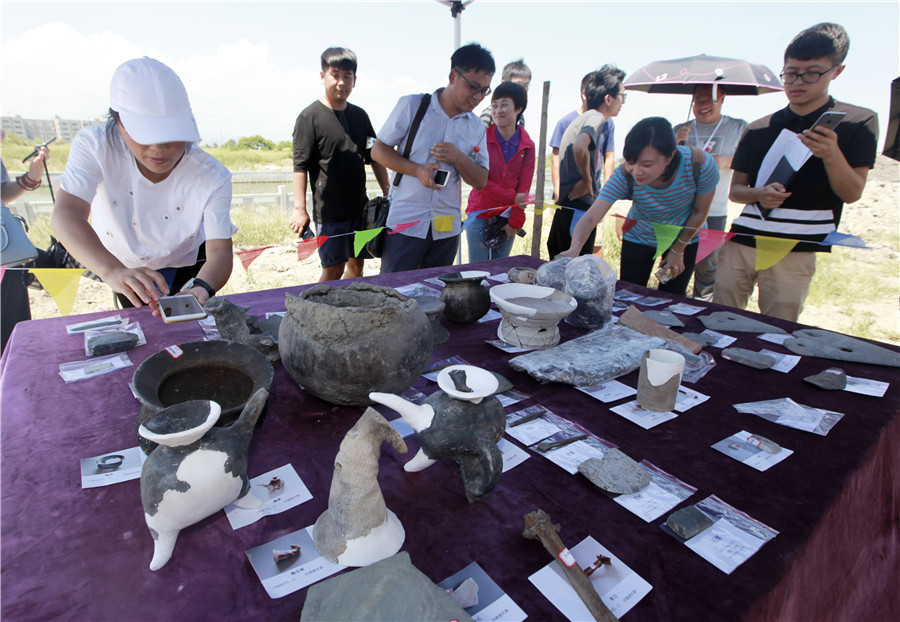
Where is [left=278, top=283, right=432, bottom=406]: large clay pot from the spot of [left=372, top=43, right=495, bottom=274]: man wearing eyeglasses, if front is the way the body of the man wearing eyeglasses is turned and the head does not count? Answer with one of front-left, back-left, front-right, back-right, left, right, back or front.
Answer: front-right

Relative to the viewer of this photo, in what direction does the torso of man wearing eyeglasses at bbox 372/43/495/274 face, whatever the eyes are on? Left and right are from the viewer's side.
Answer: facing the viewer and to the right of the viewer

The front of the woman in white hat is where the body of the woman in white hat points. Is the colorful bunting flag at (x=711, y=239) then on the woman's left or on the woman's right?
on the woman's left

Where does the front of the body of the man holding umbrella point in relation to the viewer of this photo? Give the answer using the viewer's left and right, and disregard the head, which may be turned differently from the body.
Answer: facing the viewer

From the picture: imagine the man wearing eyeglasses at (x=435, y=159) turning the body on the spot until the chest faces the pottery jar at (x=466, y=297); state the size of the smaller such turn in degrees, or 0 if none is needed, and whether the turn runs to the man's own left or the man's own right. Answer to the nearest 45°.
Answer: approximately 45° to the man's own right

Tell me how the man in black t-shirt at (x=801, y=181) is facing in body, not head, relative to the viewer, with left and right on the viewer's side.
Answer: facing the viewer and to the left of the viewer

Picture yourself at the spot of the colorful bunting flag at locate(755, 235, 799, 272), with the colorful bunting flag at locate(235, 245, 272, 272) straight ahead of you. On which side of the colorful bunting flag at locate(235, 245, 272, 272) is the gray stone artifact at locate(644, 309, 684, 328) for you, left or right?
left

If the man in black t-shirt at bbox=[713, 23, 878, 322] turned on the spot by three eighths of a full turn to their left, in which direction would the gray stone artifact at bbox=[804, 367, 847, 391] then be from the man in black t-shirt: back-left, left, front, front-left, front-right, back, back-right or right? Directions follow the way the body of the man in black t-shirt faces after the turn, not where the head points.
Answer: right
